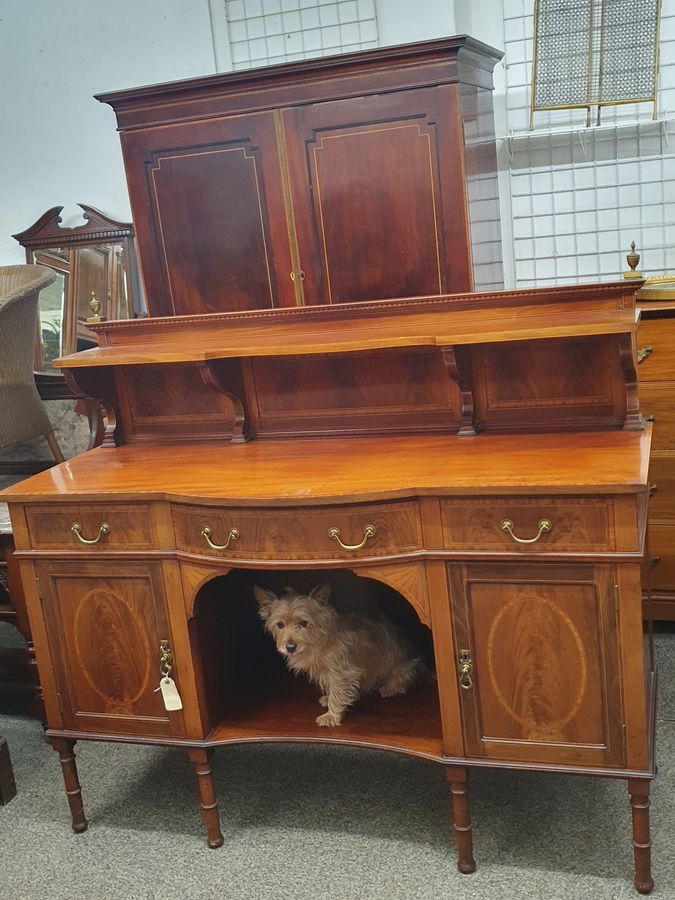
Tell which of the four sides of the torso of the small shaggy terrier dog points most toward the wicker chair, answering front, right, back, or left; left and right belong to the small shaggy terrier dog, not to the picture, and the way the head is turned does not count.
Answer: right

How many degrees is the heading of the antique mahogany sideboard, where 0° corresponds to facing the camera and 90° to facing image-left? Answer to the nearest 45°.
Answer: approximately 0°

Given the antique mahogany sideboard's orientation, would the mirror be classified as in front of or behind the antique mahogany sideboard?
behind

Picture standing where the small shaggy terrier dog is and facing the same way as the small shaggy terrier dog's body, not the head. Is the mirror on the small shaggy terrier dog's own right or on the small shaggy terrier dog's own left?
on the small shaggy terrier dog's own right

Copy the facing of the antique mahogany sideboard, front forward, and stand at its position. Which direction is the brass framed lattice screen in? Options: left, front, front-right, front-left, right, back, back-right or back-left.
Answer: back-left

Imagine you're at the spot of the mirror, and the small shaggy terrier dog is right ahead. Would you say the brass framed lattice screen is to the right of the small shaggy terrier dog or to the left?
left

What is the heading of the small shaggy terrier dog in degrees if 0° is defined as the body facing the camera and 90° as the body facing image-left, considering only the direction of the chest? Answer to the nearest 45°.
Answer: approximately 45°
